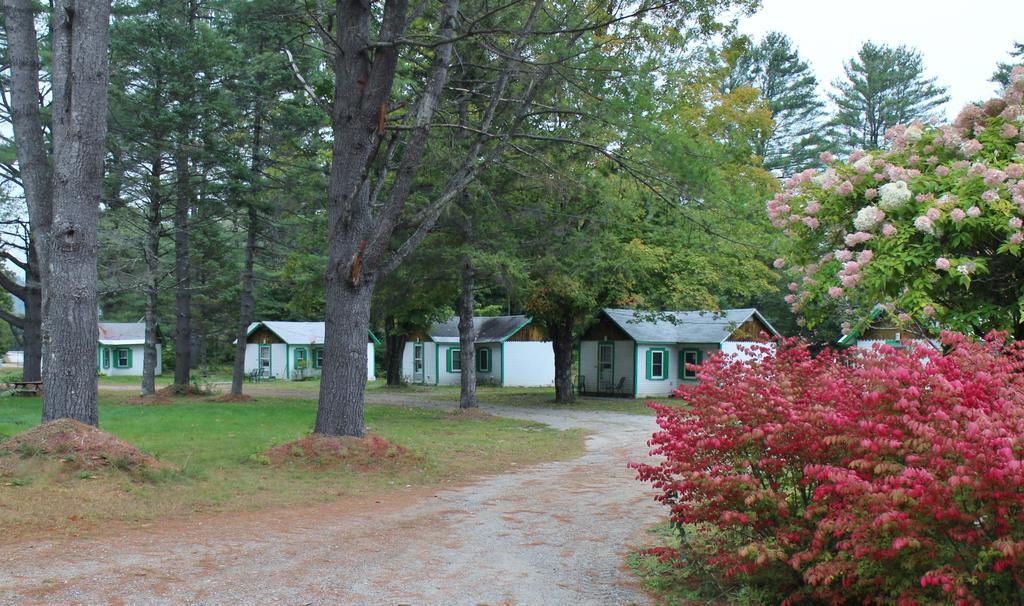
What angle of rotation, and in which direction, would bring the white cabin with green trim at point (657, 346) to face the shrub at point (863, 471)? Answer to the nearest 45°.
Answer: approximately 45° to its left

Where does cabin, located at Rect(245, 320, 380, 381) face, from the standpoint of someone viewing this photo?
facing the viewer and to the left of the viewer

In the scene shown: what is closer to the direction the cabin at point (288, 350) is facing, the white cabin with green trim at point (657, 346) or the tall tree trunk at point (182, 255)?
the tall tree trunk

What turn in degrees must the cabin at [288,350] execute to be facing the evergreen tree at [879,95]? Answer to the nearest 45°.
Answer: approximately 135° to its left

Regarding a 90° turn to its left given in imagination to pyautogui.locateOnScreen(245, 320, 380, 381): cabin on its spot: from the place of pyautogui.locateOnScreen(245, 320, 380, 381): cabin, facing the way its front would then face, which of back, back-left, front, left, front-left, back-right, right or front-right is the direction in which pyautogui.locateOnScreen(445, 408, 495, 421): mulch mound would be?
front-right

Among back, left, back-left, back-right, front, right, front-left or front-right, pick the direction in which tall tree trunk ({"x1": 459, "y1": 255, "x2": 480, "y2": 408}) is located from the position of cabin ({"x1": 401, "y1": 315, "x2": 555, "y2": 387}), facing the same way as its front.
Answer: front-left

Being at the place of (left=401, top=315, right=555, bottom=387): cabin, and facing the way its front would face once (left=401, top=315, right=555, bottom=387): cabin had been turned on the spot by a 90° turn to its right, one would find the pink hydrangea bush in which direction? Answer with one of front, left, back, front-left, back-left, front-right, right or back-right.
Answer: back-left

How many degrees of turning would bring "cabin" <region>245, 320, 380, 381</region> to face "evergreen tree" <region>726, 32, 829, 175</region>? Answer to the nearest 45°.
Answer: approximately 135° to its left

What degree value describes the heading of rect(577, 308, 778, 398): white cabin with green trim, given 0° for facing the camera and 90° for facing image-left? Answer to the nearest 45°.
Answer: approximately 45°

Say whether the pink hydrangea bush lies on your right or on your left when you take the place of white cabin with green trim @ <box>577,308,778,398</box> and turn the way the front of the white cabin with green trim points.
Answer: on your left

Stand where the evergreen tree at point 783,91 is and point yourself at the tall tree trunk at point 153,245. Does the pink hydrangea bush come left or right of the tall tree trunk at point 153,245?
left

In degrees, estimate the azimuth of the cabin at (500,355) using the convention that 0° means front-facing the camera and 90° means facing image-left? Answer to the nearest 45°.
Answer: approximately 45°

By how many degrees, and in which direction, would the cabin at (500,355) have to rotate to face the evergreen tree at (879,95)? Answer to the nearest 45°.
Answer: approximately 135° to its left
